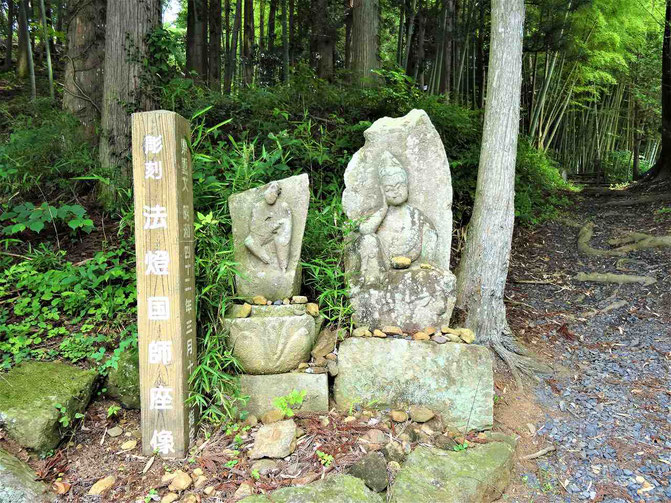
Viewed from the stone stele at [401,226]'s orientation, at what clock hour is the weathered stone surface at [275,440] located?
The weathered stone surface is roughly at 1 o'clock from the stone stele.

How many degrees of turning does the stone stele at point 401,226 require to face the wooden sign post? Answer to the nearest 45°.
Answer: approximately 45° to its right

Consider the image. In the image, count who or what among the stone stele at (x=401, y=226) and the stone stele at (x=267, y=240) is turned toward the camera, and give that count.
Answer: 2

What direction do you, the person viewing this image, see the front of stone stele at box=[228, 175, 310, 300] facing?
facing the viewer

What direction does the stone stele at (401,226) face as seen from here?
toward the camera

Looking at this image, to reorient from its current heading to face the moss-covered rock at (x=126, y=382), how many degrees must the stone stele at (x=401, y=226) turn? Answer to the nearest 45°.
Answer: approximately 90° to its right

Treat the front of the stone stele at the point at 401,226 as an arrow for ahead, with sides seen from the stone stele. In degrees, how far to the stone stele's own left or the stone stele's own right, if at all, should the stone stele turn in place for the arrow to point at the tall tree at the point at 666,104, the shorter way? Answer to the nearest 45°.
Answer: approximately 135° to the stone stele's own left

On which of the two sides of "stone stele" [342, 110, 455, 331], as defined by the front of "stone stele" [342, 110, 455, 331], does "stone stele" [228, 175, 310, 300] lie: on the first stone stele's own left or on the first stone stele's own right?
on the first stone stele's own right
